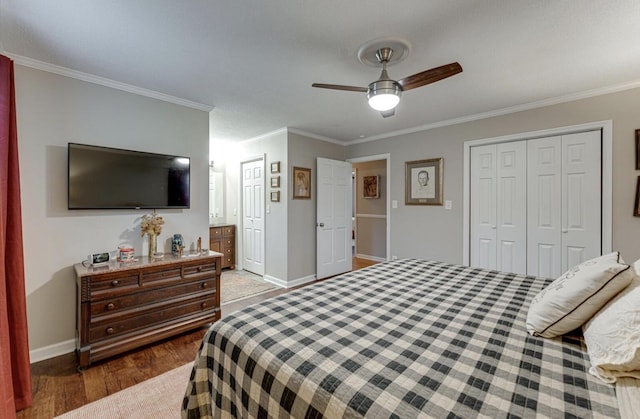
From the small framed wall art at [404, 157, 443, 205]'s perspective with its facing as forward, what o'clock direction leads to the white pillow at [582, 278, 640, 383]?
The white pillow is roughly at 10 o'clock from the small framed wall art.

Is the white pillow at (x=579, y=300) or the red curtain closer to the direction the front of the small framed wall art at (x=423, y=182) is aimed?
the red curtain

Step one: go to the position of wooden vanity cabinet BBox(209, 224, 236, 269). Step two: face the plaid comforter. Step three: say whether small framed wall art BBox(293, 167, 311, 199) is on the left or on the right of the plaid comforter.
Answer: left

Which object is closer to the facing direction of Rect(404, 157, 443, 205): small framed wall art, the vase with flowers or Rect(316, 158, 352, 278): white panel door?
the vase with flowers

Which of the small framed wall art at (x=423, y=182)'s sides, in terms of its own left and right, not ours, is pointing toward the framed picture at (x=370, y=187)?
right

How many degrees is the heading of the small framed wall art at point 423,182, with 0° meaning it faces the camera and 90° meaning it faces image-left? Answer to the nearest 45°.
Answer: approximately 45°

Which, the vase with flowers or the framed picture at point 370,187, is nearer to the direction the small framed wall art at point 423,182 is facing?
the vase with flowers

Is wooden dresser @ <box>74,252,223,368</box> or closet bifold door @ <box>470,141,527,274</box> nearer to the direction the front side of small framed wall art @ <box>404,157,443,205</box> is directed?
the wooden dresser

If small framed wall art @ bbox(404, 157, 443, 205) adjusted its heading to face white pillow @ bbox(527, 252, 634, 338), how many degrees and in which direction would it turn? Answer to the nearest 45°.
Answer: approximately 45° to its left

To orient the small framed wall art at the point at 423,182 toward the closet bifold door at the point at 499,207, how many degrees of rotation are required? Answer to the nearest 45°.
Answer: approximately 135° to its left

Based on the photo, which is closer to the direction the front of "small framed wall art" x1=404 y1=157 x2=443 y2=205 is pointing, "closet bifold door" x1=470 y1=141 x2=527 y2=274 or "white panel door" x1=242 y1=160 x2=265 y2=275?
the white panel door

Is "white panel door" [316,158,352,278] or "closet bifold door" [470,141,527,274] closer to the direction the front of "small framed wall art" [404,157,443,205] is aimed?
the white panel door
